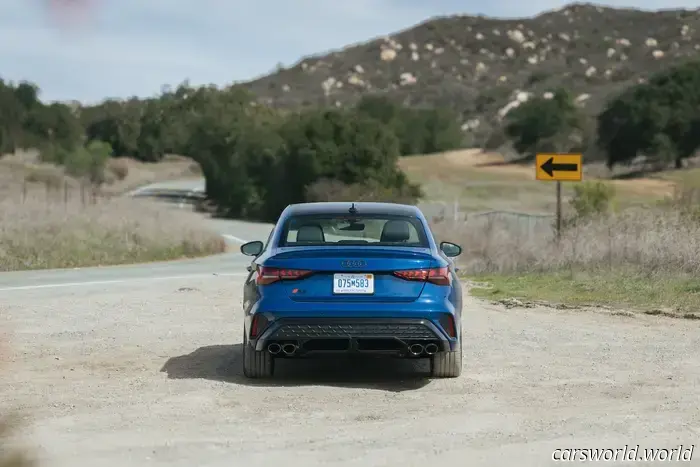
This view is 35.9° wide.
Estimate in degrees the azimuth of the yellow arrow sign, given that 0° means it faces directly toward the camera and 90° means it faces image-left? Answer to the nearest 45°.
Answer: approximately 0°

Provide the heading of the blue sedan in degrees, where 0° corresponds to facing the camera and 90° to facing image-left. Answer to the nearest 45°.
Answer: approximately 180°

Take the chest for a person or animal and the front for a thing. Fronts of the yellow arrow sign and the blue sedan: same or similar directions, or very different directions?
very different directions

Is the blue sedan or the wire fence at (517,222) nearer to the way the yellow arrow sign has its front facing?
the blue sedan

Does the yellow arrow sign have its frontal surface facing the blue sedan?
yes

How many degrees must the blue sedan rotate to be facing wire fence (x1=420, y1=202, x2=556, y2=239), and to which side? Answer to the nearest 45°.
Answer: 0° — it already faces it

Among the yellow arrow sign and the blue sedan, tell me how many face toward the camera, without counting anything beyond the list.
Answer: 1

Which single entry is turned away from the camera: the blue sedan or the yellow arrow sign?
the blue sedan

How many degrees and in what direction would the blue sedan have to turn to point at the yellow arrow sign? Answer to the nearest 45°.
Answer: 0° — it already faces it
